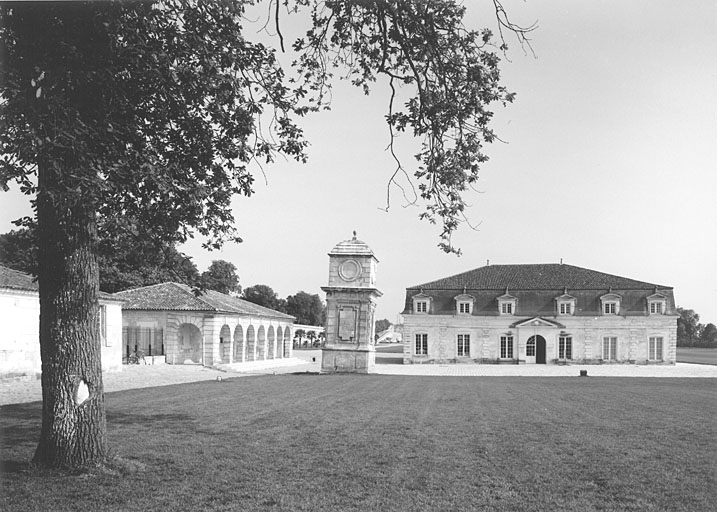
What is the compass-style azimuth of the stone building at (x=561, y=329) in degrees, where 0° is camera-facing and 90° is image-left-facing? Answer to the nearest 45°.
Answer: approximately 0°

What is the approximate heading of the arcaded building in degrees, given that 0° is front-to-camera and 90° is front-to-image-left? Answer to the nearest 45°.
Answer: approximately 315°

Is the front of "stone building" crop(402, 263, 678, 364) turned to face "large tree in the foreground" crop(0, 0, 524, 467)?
yes
